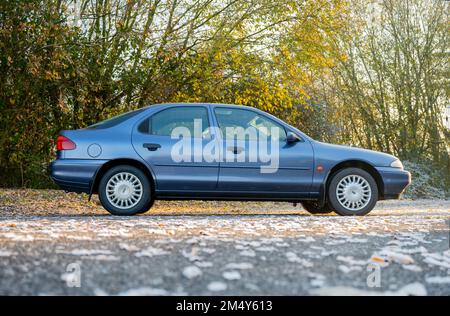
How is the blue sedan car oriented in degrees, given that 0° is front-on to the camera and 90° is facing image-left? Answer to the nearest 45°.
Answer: approximately 270°
